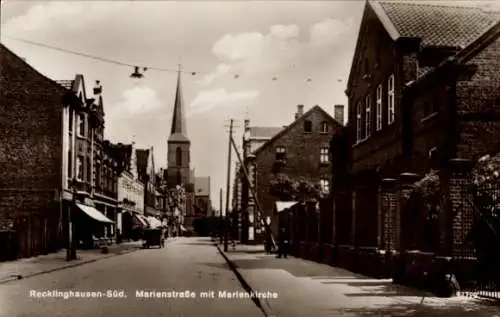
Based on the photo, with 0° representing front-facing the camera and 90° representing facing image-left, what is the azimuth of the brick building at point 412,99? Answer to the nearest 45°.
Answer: approximately 45°

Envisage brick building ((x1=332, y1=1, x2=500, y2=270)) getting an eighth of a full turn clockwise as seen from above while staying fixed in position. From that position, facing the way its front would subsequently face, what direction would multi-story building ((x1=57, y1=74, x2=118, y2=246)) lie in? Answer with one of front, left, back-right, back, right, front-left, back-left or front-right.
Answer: front-right
